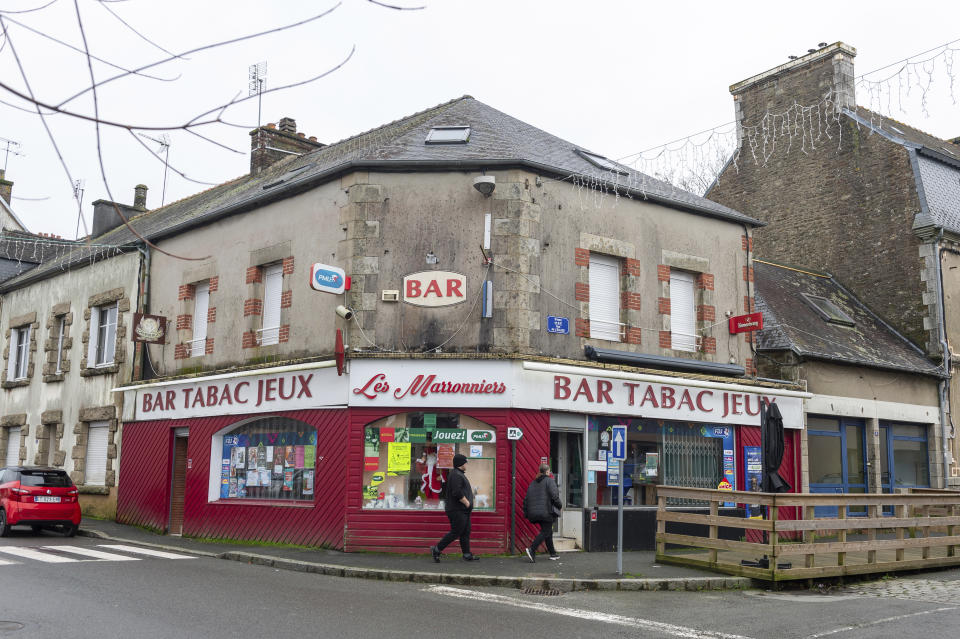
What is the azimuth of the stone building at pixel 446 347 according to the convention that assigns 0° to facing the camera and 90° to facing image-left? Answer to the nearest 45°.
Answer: approximately 0°

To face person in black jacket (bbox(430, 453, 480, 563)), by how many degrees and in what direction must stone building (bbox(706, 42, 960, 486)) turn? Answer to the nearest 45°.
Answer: approximately 90° to its right

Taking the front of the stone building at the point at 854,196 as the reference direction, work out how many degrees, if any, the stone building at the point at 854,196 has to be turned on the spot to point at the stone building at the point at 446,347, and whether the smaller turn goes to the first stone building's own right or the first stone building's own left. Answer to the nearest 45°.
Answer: approximately 90° to the first stone building's own right

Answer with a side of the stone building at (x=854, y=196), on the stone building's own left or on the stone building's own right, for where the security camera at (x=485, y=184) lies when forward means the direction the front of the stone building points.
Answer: on the stone building's own right

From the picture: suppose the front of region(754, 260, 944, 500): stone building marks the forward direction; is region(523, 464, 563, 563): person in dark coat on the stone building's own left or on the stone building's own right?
on the stone building's own right

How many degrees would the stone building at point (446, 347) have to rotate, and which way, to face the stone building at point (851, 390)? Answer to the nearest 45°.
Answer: approximately 135° to its left
